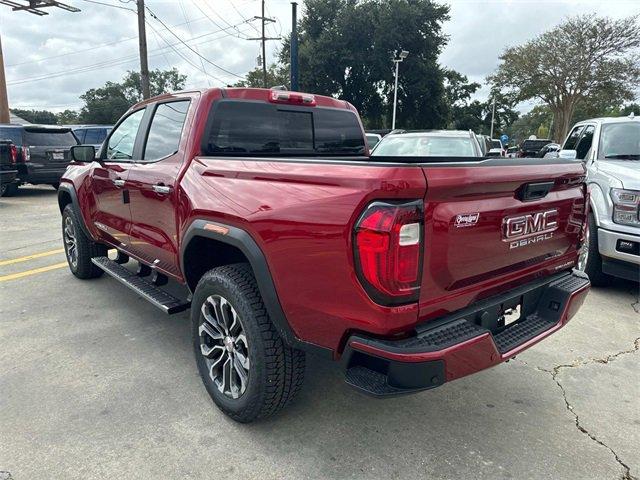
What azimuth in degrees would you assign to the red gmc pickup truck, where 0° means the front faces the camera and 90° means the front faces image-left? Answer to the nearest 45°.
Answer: approximately 135°

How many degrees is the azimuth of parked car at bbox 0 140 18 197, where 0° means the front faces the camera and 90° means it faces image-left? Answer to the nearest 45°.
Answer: approximately 180°

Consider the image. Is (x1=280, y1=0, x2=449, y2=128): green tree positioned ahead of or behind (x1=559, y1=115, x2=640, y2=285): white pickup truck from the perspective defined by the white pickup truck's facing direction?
behind

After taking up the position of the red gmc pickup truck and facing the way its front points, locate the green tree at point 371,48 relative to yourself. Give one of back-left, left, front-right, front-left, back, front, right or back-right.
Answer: front-right

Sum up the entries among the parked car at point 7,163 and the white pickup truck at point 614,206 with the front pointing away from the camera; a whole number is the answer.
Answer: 1

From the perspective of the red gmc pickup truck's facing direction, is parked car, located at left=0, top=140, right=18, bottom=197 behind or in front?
in front

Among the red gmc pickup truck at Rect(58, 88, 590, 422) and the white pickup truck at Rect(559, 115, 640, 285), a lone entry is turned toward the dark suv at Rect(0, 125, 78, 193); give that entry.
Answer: the red gmc pickup truck

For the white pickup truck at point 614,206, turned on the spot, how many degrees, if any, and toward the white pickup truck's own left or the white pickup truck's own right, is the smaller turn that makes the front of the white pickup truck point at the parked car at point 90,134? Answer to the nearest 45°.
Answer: approximately 135° to the white pickup truck's own right

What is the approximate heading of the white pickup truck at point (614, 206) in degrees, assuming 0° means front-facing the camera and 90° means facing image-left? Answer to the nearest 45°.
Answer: approximately 315°

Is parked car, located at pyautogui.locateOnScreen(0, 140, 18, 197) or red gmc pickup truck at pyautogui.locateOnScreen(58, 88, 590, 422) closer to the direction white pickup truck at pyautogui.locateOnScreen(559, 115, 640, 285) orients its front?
the red gmc pickup truck

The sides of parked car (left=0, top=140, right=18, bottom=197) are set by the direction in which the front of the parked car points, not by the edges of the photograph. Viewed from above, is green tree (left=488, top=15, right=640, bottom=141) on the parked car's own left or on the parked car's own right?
on the parked car's own right
